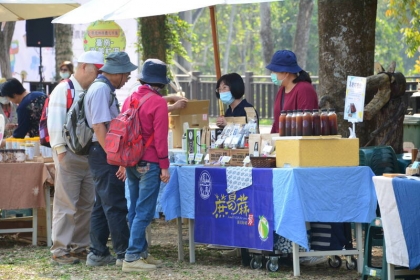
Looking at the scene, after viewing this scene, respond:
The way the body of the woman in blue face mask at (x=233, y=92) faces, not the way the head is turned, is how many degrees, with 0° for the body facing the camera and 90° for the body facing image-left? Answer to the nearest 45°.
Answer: approximately 45°

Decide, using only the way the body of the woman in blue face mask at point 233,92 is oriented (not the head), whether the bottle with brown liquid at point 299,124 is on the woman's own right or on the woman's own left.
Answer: on the woman's own left

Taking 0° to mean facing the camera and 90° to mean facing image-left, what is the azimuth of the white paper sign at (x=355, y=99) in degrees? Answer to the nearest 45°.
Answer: approximately 0°

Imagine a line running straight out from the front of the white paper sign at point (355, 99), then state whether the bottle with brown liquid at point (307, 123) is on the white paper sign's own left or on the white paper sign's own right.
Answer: on the white paper sign's own right

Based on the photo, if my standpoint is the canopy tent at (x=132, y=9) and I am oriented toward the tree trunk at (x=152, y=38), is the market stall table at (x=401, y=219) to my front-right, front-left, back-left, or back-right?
back-right

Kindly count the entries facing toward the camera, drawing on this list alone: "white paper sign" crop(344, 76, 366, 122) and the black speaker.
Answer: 2

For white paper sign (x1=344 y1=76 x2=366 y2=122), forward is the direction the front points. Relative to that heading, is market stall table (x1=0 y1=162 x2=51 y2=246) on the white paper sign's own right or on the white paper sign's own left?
on the white paper sign's own right

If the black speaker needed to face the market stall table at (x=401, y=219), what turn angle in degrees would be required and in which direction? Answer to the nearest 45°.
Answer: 0° — it already faces it

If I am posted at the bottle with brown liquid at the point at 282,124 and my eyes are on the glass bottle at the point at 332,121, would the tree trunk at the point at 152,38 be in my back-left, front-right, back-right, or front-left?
back-left

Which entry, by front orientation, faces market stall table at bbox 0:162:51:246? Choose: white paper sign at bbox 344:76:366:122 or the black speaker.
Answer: the black speaker
